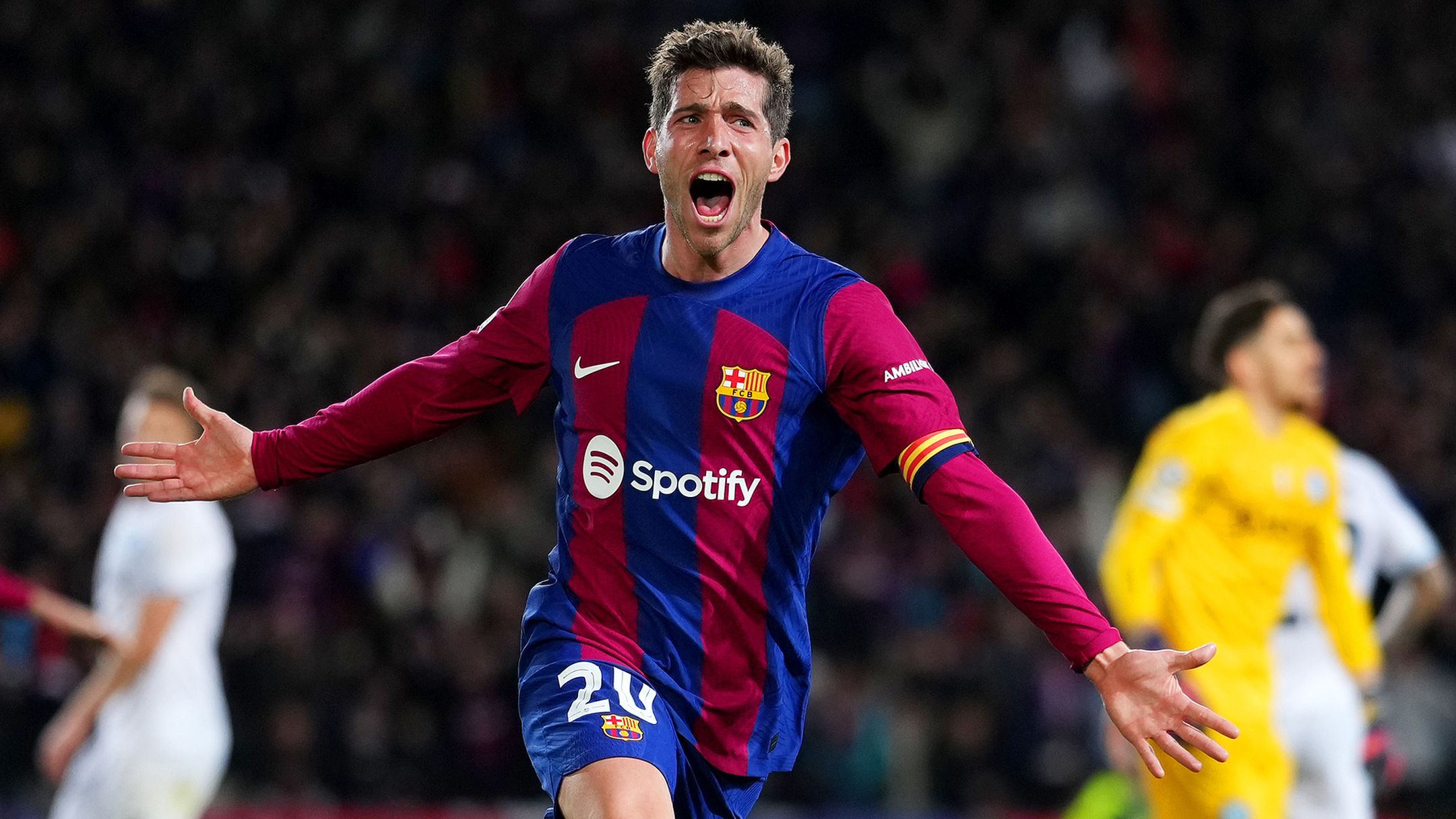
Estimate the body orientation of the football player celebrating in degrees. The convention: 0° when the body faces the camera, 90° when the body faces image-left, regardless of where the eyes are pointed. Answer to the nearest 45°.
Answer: approximately 0°

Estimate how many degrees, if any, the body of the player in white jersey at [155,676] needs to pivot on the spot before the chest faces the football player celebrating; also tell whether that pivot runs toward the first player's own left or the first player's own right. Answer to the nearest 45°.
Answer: approximately 90° to the first player's own left

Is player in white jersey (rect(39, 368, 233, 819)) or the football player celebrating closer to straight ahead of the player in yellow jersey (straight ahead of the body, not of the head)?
the football player celebrating

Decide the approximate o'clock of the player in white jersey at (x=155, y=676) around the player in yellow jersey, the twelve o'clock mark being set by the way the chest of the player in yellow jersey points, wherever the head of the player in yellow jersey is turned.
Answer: The player in white jersey is roughly at 4 o'clock from the player in yellow jersey.

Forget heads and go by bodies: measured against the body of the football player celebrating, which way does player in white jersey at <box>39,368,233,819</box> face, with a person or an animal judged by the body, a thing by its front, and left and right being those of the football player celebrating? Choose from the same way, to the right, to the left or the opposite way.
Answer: to the right

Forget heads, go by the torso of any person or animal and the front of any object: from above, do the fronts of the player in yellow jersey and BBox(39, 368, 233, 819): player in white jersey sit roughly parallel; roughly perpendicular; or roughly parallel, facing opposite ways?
roughly perpendicular

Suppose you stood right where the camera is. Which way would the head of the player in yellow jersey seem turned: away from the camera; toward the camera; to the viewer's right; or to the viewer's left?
to the viewer's right

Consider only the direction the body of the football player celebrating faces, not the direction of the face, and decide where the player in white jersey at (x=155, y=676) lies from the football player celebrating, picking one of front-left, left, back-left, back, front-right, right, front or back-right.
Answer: back-right

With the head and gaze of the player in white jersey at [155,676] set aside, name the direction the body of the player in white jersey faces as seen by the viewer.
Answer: to the viewer's left

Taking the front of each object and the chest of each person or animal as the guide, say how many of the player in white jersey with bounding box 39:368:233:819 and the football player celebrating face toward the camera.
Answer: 1

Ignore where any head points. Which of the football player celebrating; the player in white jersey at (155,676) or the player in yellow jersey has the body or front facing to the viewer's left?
the player in white jersey
